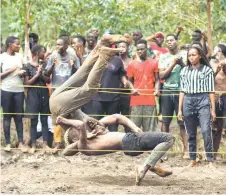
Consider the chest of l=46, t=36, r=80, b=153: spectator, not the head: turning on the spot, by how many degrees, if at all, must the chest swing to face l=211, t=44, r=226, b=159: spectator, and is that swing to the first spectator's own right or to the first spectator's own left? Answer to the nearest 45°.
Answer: approximately 90° to the first spectator's own left

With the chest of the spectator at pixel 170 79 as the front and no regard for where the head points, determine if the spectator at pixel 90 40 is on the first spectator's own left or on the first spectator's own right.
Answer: on the first spectator's own right

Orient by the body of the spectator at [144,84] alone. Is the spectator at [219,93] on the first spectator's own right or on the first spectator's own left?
on the first spectator's own left

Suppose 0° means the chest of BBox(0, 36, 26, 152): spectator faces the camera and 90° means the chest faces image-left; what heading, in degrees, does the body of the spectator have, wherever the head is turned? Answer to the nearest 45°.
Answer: approximately 315°

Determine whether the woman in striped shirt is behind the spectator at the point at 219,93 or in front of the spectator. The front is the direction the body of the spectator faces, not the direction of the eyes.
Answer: in front

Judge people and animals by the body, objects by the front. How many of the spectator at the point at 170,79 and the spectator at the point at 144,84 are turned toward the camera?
2

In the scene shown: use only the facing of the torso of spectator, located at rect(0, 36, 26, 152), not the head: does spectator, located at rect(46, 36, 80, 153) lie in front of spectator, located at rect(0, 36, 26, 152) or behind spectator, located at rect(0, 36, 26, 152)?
in front

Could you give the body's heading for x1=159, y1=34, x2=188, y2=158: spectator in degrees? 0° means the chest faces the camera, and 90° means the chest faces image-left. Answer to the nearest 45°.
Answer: approximately 0°

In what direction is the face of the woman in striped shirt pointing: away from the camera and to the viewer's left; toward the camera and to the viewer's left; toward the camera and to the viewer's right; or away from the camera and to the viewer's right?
toward the camera and to the viewer's left

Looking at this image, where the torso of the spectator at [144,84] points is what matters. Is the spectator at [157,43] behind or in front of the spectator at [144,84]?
behind

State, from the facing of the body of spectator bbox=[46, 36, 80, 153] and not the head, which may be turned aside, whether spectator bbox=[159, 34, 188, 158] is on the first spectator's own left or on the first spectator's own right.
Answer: on the first spectator's own left

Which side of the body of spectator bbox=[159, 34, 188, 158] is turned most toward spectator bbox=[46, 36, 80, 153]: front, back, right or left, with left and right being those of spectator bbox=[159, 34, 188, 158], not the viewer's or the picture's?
right

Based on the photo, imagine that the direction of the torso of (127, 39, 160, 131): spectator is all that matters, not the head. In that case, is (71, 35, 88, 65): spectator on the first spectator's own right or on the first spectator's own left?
on the first spectator's own right
